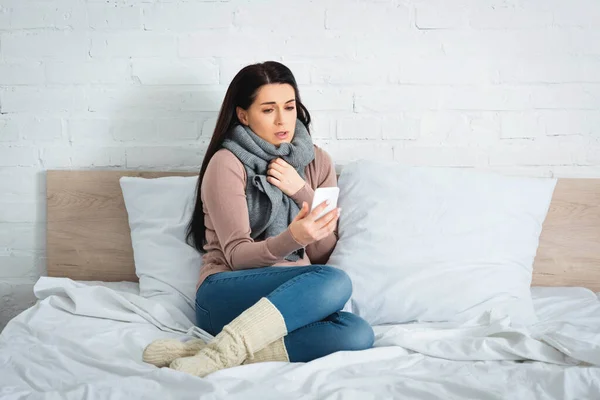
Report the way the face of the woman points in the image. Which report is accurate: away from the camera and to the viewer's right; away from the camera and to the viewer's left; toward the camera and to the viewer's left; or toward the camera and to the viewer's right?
toward the camera and to the viewer's right

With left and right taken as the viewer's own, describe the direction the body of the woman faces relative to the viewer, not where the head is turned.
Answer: facing the viewer and to the right of the viewer

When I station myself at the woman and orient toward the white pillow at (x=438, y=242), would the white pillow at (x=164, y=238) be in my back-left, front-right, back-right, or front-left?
back-left
